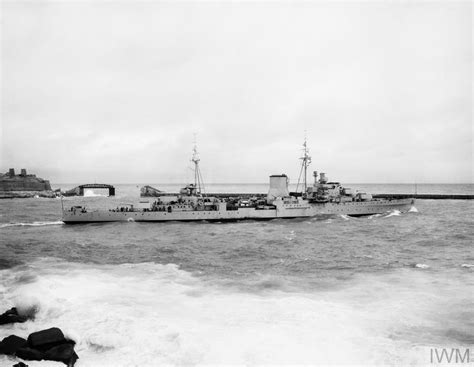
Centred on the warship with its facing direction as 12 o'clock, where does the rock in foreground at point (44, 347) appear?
The rock in foreground is roughly at 3 o'clock from the warship.

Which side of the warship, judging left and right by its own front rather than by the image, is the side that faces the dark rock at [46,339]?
right

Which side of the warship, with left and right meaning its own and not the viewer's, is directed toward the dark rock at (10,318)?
right

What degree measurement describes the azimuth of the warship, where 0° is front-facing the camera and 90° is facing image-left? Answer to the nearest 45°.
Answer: approximately 270°

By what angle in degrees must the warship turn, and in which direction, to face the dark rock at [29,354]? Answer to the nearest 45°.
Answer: approximately 90° to its right

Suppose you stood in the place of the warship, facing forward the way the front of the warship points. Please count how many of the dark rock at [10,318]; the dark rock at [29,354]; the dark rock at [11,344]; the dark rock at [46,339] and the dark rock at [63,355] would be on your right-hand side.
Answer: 5

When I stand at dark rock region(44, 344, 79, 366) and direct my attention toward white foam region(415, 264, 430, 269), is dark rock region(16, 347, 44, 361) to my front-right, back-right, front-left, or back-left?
back-left

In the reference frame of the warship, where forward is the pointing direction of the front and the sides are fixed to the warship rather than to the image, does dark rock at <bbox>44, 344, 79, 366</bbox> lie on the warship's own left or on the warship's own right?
on the warship's own right
